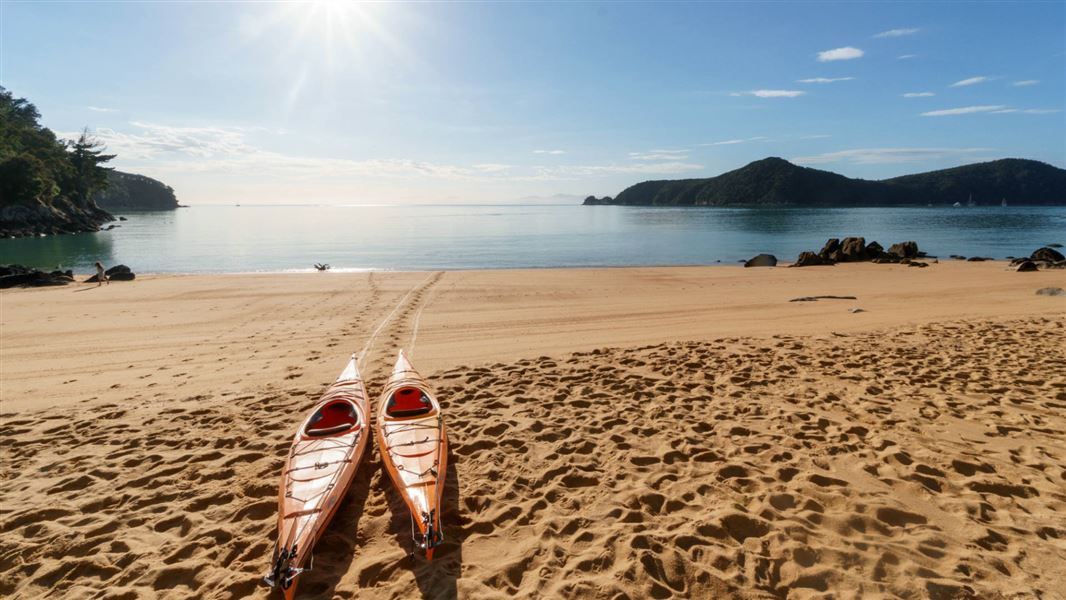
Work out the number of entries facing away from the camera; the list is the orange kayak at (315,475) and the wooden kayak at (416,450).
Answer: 2

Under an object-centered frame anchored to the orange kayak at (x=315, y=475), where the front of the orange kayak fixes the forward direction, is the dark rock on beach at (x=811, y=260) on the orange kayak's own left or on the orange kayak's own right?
on the orange kayak's own right

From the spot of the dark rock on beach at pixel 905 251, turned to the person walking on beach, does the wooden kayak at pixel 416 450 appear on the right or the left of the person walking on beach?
left

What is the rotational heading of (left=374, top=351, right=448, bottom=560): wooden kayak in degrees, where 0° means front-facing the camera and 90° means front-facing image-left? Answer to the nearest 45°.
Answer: approximately 180°

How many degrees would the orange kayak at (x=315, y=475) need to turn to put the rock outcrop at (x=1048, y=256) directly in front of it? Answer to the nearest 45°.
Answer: approximately 90° to its right

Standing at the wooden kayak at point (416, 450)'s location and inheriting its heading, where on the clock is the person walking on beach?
The person walking on beach is roughly at 11 o'clock from the wooden kayak.

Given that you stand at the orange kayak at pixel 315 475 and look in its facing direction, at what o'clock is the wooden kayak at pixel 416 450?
the wooden kayak at pixel 416 450 is roughly at 3 o'clock from the orange kayak at pixel 315 475.

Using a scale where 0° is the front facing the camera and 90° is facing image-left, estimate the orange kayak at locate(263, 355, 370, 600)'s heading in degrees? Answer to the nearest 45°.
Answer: approximately 180°
